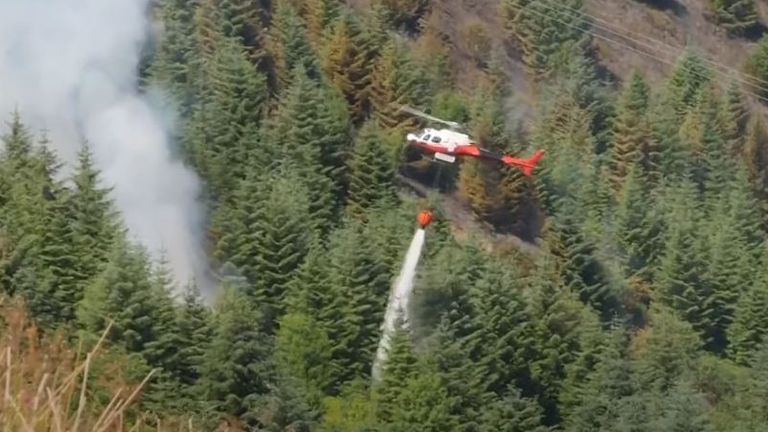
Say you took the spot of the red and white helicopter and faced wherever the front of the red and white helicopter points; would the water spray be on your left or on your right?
on your left

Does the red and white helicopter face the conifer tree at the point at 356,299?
no

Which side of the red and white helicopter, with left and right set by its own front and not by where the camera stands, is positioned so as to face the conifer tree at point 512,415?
left

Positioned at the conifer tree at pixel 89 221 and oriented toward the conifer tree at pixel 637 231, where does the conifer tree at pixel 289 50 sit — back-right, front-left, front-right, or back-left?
front-left

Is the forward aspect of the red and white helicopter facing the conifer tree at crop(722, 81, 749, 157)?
no

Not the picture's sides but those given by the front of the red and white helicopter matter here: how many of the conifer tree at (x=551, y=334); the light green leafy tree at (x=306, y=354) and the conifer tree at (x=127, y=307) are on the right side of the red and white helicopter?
0

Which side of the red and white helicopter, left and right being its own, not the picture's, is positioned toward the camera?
left

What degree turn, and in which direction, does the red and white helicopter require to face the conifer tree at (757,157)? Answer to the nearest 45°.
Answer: approximately 135° to its right

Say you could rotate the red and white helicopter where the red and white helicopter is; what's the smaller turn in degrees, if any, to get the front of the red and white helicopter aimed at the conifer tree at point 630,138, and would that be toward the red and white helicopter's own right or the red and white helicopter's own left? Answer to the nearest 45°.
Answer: approximately 135° to the red and white helicopter's own right

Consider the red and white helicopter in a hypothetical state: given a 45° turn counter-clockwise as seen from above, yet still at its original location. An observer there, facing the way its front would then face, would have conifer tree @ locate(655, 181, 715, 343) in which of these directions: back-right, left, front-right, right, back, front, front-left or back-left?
back-left

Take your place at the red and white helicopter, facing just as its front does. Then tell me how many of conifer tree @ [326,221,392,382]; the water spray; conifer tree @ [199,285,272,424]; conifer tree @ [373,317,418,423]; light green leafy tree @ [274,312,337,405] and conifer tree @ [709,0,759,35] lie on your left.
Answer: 5

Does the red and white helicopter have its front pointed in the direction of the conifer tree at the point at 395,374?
no

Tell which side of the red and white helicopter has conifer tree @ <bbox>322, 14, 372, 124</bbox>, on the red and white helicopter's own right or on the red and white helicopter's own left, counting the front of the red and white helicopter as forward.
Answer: on the red and white helicopter's own right

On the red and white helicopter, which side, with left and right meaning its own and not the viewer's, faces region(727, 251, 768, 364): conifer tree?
back

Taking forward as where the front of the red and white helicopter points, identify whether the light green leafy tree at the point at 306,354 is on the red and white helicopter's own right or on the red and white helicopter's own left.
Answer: on the red and white helicopter's own left

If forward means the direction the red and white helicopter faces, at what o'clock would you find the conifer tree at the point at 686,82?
The conifer tree is roughly at 4 o'clock from the red and white helicopter.

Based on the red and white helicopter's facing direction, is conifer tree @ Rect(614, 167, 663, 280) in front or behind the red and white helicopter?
behind
